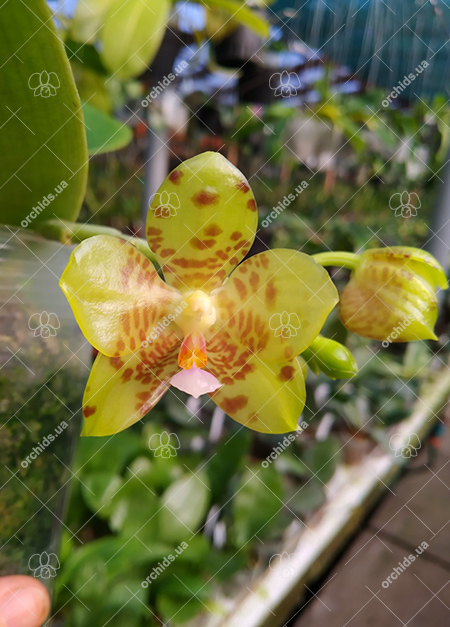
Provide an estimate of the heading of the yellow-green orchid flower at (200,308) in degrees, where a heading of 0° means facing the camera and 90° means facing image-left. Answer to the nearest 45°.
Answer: approximately 0°

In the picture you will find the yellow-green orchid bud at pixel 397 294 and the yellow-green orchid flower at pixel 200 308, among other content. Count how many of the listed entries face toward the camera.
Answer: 1

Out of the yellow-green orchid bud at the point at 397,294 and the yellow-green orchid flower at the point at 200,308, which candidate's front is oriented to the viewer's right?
the yellow-green orchid bud at the point at 397,294

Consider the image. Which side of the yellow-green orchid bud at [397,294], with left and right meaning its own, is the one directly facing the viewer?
right
